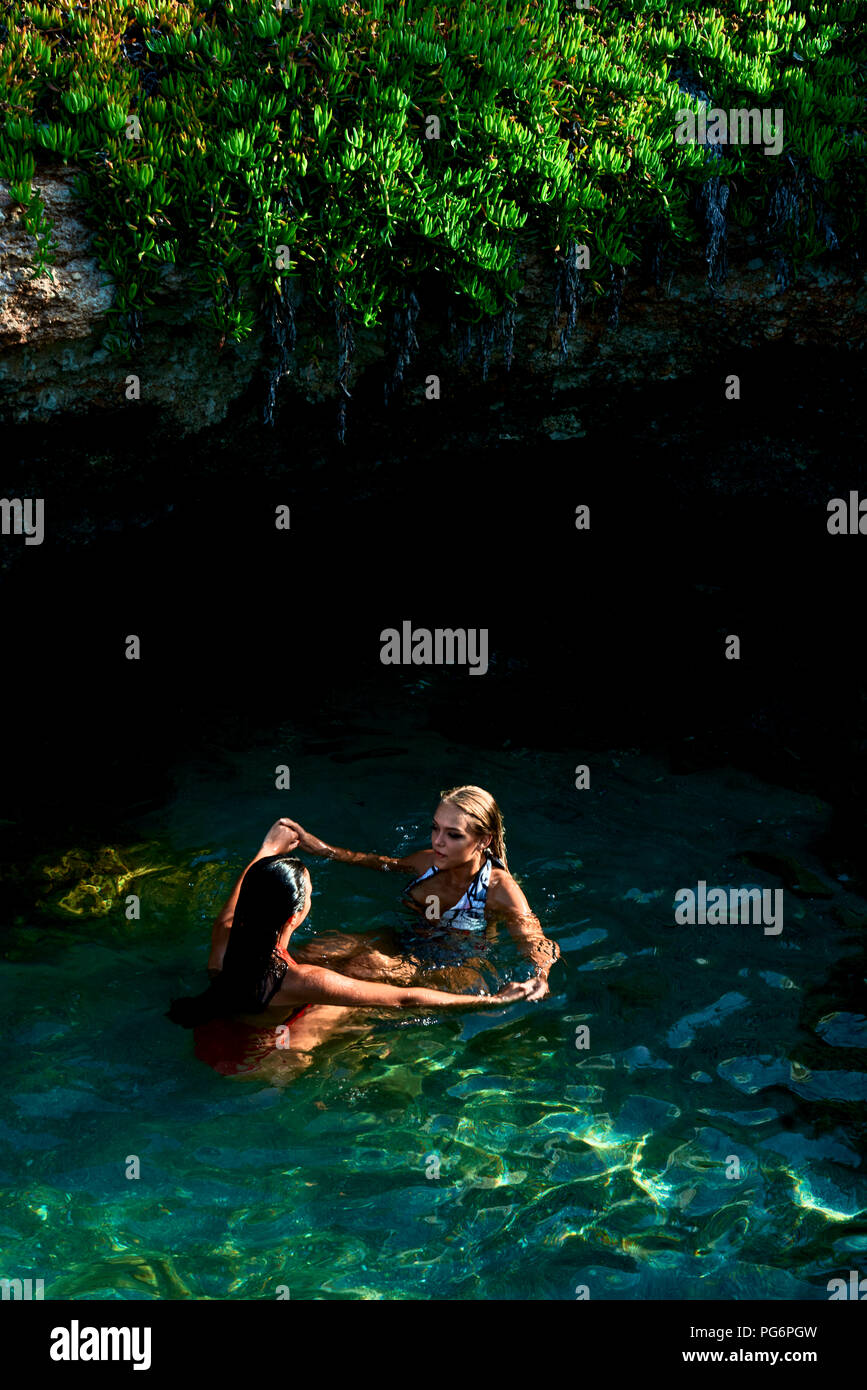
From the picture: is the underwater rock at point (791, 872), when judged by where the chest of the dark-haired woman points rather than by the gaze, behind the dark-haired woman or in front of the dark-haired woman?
in front

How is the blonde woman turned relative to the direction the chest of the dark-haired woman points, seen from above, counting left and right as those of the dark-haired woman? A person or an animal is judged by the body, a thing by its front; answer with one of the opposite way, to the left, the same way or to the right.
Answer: the opposite way

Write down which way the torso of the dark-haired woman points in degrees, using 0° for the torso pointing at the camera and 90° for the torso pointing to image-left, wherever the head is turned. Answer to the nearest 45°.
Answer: approximately 225°

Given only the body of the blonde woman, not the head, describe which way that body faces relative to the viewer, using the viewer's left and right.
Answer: facing the viewer and to the left of the viewer

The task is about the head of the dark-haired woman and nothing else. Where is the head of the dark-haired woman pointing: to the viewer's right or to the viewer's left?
to the viewer's right

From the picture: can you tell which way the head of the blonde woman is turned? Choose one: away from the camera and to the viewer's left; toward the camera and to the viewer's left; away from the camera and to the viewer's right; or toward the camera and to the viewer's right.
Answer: toward the camera and to the viewer's left

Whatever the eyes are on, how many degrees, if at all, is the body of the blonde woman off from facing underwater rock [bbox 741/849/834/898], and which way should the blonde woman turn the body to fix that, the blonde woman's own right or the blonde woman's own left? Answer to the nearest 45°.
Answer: approximately 180°
